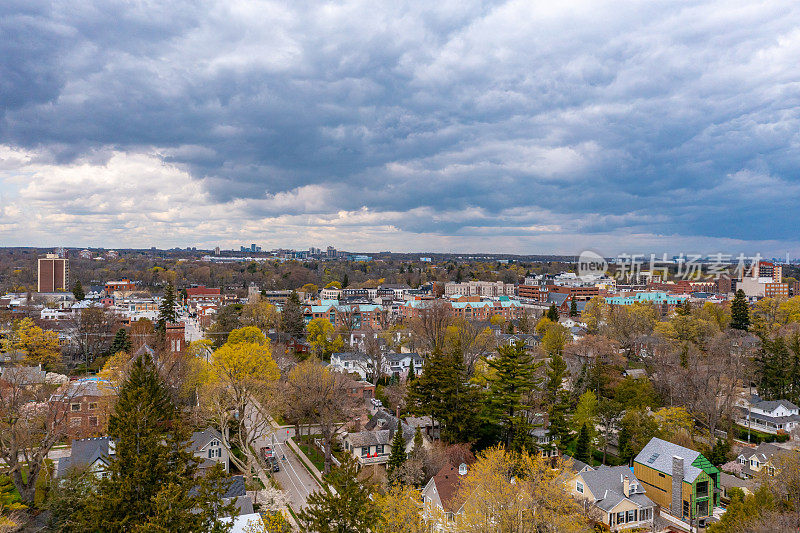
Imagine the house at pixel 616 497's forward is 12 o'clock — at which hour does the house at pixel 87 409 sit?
the house at pixel 87 409 is roughly at 4 o'clock from the house at pixel 616 497.

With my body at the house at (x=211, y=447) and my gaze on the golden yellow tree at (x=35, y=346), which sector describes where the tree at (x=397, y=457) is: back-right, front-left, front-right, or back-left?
back-right

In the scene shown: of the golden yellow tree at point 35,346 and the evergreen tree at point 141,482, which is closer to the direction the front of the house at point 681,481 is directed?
the evergreen tree

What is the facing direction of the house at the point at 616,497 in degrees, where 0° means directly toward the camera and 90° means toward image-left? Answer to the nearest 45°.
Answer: approximately 315°

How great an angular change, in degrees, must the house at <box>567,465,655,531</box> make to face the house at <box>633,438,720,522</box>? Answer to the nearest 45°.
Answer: approximately 90° to its left

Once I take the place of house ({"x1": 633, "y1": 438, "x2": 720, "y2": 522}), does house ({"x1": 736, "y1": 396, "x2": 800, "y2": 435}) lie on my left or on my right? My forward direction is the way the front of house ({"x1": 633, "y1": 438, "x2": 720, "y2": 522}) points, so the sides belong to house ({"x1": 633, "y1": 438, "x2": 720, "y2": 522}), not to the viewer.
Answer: on my left

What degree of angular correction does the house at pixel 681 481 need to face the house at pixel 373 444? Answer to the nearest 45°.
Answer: approximately 135° to its right

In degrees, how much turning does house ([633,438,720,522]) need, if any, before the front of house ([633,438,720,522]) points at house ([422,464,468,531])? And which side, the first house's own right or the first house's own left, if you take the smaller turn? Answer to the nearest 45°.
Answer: approximately 90° to the first house's own right

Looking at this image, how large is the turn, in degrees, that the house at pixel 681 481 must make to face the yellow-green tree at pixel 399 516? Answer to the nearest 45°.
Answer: approximately 90° to its right

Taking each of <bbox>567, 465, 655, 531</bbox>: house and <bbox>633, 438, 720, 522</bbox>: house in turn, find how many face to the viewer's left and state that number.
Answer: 0

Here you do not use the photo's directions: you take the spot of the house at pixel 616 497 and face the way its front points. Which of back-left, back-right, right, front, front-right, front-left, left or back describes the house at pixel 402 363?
back

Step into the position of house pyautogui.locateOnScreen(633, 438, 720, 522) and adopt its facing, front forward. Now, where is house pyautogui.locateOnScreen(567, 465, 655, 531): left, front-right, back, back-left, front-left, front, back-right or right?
right

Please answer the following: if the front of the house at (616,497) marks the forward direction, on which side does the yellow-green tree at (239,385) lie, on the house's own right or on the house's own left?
on the house's own right

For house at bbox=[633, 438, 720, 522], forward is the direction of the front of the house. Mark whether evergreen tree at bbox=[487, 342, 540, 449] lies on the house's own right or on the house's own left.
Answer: on the house's own right

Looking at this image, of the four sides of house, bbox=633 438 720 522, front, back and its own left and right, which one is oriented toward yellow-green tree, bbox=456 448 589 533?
right

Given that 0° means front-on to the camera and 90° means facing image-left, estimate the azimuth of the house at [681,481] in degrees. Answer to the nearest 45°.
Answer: approximately 315°
